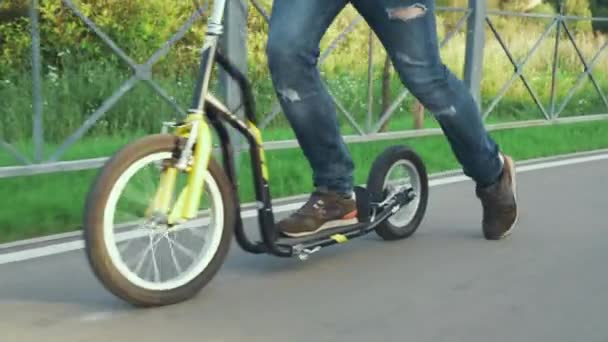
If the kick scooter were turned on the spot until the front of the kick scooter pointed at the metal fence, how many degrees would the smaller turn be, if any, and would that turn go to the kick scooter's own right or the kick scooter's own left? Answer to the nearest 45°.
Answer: approximately 135° to the kick scooter's own right

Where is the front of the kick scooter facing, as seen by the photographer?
facing the viewer and to the left of the viewer
